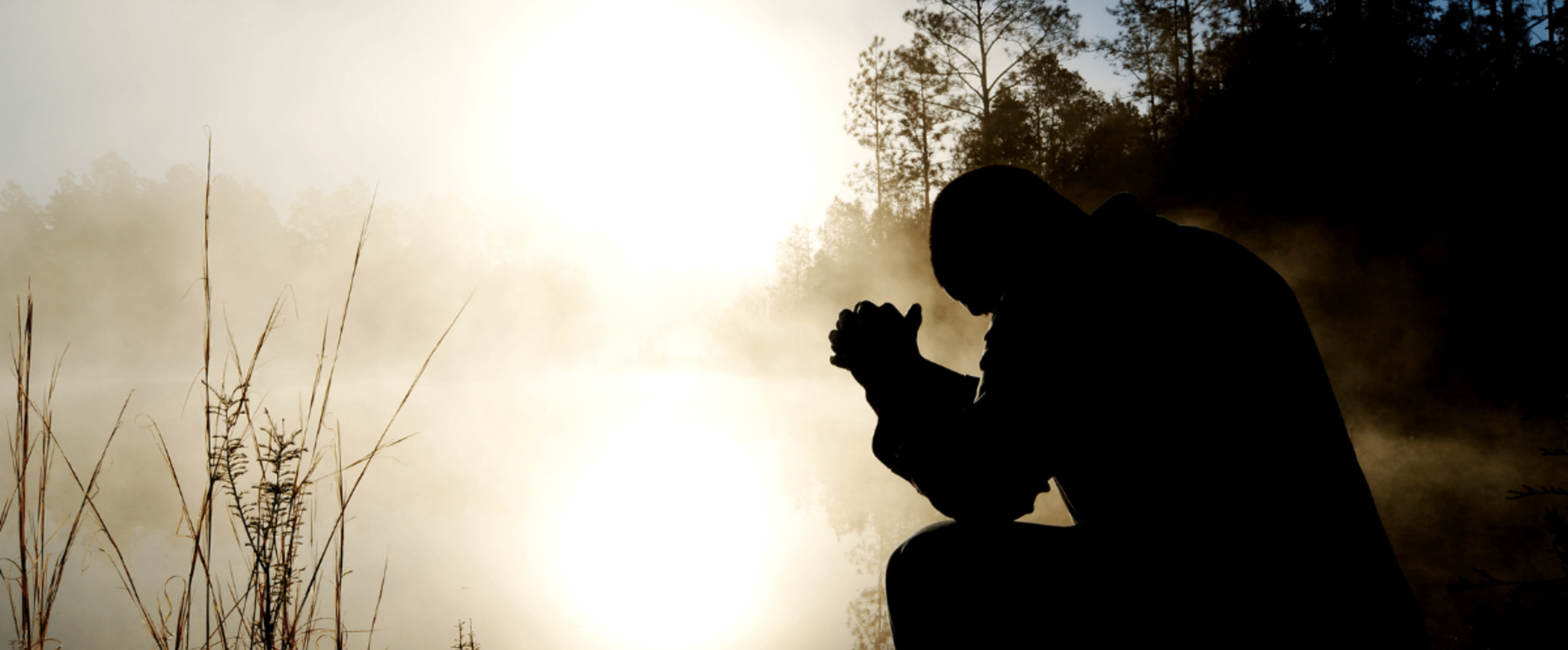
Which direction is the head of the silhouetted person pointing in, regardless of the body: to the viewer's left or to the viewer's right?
to the viewer's left

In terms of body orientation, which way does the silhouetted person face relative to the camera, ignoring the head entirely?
to the viewer's left
